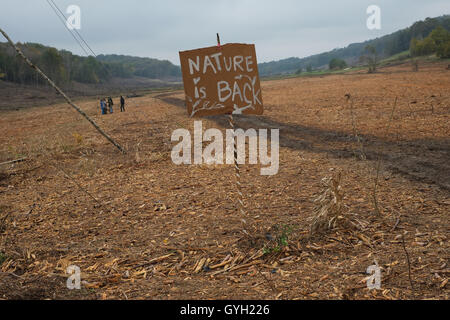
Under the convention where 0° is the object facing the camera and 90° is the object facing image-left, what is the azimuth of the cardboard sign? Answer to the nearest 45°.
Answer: approximately 0°
